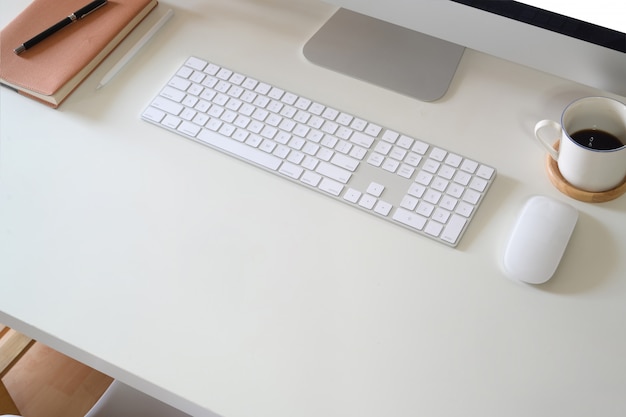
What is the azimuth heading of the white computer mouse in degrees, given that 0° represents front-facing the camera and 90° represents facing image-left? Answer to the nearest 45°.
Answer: approximately 225°

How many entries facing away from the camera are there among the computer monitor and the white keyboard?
0

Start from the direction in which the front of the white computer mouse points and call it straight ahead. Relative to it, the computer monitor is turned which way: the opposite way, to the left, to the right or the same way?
the opposite way

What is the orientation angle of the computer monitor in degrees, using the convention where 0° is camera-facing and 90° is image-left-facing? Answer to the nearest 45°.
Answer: approximately 45°
